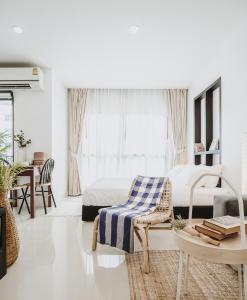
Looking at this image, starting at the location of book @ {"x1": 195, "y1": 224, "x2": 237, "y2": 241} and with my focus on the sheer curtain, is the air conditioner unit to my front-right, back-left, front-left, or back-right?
front-left

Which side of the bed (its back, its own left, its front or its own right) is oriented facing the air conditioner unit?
front

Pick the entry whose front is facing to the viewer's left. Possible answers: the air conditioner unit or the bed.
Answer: the bed

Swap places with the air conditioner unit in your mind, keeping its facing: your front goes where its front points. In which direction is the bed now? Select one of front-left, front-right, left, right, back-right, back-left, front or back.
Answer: front-left

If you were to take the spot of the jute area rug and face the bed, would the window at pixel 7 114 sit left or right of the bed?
left

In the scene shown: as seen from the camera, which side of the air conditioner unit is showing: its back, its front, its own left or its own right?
front

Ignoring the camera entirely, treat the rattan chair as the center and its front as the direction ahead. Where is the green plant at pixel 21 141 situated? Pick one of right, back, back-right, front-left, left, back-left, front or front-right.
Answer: right

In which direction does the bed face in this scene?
to the viewer's left

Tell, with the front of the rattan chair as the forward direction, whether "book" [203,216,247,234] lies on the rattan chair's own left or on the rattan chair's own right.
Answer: on the rattan chair's own left

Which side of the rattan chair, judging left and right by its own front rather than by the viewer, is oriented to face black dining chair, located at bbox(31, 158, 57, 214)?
right

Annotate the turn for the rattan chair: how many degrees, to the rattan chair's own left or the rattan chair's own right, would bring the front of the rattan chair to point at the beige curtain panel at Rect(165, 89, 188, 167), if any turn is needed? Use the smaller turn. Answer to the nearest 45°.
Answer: approximately 135° to the rattan chair's own right

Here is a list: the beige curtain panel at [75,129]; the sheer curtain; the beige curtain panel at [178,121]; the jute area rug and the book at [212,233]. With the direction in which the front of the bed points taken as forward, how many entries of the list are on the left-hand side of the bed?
2

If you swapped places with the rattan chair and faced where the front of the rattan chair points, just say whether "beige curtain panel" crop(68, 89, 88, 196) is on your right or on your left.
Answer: on your right
